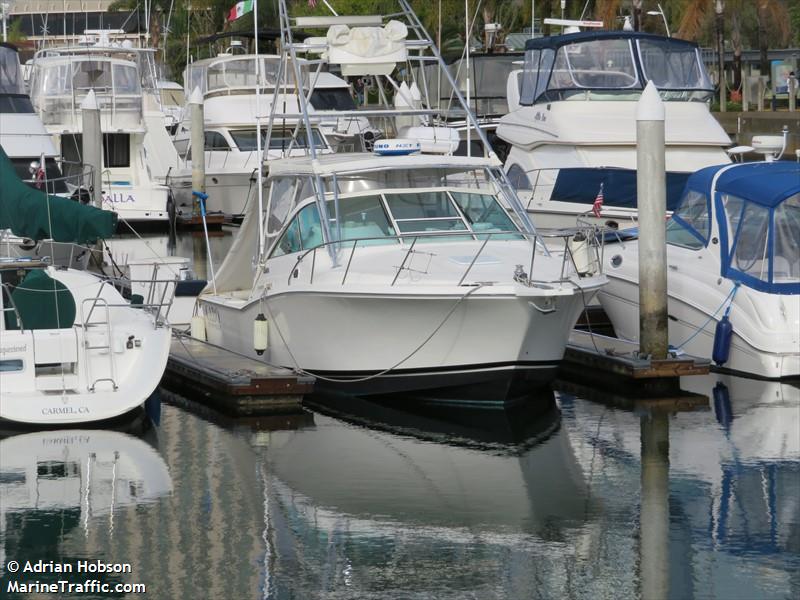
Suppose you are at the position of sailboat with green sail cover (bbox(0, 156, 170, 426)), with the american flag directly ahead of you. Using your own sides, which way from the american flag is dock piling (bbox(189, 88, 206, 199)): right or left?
left

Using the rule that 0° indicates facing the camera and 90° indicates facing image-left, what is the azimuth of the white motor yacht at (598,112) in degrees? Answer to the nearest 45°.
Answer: approximately 315°

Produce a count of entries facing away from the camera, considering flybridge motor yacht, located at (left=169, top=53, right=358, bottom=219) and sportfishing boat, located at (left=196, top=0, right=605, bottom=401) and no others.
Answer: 0

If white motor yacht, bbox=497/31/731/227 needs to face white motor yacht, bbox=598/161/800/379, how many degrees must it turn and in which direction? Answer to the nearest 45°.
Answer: approximately 45° to its right

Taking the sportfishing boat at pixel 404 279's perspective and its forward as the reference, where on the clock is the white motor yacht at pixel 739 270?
The white motor yacht is roughly at 10 o'clock from the sportfishing boat.

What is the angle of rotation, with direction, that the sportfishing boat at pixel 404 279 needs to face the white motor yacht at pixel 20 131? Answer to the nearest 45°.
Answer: approximately 180°
